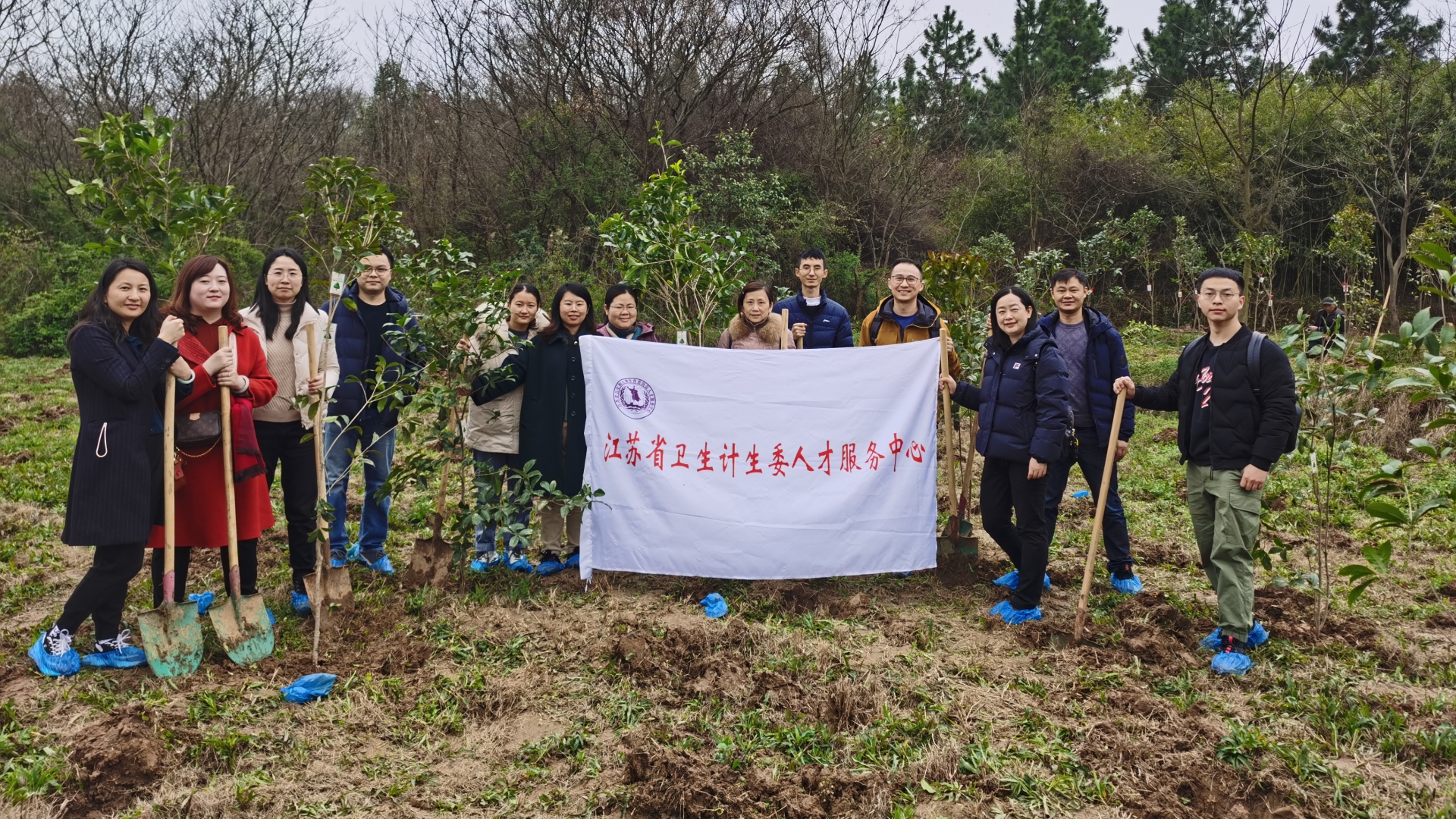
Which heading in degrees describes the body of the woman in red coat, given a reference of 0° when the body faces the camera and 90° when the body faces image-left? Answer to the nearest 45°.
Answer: approximately 0°

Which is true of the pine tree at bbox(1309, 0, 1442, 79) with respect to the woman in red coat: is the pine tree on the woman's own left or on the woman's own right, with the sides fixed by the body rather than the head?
on the woman's own left

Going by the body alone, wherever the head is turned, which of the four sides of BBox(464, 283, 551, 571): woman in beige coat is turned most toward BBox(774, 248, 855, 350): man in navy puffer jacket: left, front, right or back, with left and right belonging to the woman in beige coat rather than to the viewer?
left

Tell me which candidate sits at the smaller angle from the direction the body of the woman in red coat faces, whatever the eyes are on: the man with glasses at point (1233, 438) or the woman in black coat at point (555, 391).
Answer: the man with glasses

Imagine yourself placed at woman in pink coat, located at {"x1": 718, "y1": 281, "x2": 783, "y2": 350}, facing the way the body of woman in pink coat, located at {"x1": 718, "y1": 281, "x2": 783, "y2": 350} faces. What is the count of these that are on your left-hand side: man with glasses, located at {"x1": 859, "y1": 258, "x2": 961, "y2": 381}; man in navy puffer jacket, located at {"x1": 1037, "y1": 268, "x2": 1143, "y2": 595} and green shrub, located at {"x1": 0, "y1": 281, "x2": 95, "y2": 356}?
2

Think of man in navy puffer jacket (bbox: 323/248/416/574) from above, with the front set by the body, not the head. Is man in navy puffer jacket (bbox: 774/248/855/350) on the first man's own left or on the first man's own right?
on the first man's own left

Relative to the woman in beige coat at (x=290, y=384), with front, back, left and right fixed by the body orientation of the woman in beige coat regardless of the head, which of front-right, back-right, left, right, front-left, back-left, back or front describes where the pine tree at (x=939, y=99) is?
back-left

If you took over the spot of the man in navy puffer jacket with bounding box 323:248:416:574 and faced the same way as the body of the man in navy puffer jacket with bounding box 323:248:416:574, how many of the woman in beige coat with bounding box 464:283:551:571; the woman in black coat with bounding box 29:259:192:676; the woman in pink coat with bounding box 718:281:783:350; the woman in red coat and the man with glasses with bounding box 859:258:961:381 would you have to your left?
3

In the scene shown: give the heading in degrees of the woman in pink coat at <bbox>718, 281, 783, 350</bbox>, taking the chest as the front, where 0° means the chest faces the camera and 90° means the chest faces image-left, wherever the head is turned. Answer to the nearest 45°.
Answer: approximately 0°

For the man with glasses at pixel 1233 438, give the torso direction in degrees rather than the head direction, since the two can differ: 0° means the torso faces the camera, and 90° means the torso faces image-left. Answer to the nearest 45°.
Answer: approximately 45°

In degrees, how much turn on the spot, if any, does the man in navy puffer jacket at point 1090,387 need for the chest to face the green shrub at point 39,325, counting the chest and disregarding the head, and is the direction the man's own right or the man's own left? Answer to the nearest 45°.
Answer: approximately 90° to the man's own right
